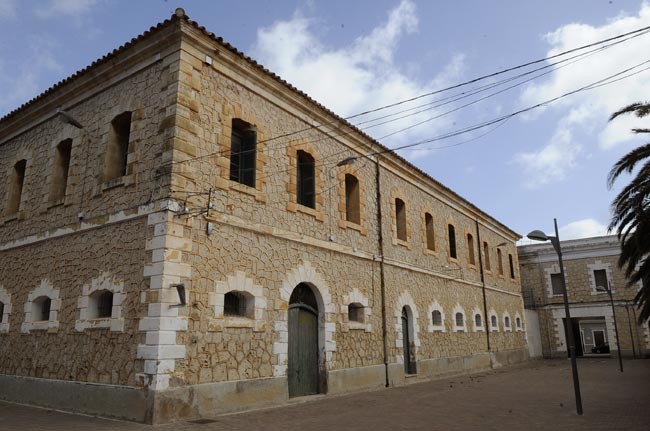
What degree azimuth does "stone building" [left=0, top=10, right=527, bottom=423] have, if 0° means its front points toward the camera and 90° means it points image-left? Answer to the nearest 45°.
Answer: approximately 315°

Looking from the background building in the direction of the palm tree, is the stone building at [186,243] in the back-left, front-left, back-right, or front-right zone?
front-right

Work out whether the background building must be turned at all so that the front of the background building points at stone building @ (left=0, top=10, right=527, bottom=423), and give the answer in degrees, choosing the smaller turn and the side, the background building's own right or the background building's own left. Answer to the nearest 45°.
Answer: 0° — it already faces it

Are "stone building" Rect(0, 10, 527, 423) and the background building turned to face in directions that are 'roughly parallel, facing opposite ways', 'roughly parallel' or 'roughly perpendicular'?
roughly perpendicular

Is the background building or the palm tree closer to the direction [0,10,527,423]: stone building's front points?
the palm tree

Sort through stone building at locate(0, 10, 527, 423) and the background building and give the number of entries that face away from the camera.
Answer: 0

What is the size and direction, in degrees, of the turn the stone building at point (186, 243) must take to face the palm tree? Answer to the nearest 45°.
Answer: approximately 45° to its left

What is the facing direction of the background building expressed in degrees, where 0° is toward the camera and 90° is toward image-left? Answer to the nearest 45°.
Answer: approximately 0°

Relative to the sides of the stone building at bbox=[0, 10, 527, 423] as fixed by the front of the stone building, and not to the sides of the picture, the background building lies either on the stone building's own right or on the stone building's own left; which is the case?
on the stone building's own left

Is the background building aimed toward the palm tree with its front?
yes
